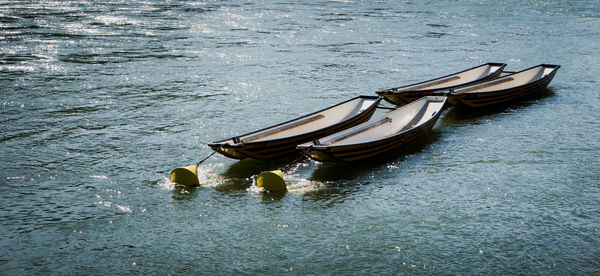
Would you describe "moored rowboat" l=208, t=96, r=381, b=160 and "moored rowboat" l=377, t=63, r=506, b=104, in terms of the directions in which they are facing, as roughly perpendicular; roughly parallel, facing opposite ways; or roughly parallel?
roughly parallel

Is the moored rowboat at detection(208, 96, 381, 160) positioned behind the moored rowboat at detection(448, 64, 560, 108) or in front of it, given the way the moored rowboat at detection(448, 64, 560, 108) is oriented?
in front

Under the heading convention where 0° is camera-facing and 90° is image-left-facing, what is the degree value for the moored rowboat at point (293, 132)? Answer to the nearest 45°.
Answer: approximately 45°

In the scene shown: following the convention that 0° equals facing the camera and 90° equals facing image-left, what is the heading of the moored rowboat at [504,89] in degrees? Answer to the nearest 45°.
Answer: approximately 45°

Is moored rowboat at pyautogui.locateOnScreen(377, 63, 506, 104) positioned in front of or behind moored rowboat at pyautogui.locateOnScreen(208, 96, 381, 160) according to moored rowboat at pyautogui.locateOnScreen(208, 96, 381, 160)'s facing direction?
behind

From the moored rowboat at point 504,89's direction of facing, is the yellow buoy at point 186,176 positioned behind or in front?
in front

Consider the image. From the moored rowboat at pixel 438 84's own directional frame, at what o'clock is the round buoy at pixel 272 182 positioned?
The round buoy is roughly at 11 o'clock from the moored rowboat.

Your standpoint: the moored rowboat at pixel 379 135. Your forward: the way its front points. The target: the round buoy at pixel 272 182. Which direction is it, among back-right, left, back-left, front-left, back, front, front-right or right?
front

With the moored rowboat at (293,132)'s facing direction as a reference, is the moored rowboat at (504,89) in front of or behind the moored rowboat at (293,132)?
behind

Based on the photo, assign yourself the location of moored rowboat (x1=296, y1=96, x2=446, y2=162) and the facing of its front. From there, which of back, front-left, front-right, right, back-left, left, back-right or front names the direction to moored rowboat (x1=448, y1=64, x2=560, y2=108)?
back

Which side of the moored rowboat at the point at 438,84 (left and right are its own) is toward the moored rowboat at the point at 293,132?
front

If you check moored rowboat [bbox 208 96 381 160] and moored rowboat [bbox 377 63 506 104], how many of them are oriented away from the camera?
0

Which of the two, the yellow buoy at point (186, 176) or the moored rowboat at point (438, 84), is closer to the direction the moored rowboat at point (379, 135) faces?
the yellow buoy

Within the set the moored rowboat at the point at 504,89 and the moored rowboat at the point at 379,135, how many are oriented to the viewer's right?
0

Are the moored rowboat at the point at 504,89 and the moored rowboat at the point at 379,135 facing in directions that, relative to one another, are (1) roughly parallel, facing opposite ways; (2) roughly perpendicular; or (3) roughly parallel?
roughly parallel

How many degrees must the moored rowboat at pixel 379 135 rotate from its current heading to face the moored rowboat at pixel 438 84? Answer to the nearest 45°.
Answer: approximately 135° to its right

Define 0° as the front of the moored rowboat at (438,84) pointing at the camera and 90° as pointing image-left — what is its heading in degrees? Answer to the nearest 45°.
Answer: approximately 45°

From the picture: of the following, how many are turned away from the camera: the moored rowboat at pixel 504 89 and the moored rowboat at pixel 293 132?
0

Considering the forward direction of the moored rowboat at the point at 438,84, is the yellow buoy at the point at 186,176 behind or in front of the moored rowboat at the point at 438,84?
in front

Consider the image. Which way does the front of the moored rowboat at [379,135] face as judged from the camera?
facing the viewer and to the left of the viewer
